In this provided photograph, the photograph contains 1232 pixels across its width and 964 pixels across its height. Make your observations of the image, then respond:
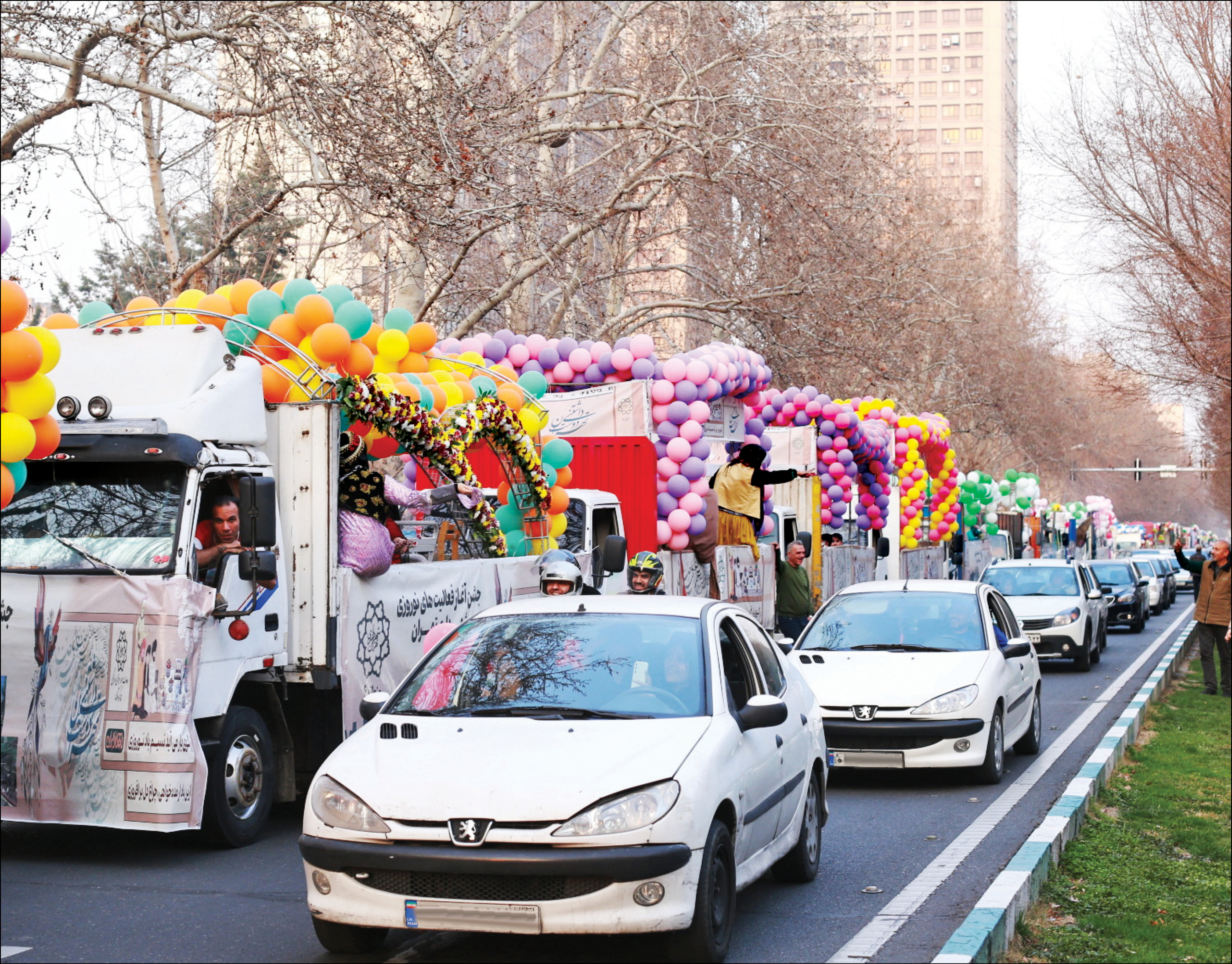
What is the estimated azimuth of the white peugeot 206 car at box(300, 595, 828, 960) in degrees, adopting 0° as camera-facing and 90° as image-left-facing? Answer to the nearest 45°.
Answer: approximately 45°

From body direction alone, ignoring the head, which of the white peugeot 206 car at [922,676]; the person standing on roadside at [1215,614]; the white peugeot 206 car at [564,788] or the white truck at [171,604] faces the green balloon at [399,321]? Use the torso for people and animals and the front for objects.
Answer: the person standing on roadside

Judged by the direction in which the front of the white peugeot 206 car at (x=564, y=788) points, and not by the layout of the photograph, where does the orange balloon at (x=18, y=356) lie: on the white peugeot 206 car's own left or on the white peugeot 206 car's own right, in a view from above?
on the white peugeot 206 car's own right

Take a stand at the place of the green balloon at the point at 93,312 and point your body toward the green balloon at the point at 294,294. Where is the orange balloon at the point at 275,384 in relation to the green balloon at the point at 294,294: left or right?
right

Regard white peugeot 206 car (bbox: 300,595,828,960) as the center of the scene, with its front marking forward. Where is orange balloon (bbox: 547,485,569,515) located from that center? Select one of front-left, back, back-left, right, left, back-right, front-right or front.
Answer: back-right

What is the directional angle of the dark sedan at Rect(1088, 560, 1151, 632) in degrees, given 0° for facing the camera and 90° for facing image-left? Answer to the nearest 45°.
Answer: approximately 0°

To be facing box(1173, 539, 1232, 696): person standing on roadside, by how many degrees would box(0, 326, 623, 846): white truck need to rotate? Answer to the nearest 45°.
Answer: approximately 180°

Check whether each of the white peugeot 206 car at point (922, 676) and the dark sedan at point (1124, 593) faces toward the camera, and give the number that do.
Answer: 2

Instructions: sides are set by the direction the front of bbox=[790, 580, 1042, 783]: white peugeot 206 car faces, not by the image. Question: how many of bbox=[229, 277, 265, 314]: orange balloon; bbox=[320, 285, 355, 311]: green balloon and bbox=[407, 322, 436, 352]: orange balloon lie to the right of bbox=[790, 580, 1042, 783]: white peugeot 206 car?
3
